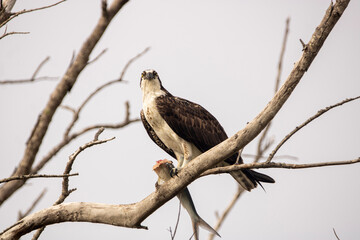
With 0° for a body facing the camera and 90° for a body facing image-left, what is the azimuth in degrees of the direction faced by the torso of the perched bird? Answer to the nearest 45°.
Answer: approximately 45°

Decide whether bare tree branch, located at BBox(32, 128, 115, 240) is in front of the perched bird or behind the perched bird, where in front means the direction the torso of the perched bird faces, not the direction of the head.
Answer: in front
